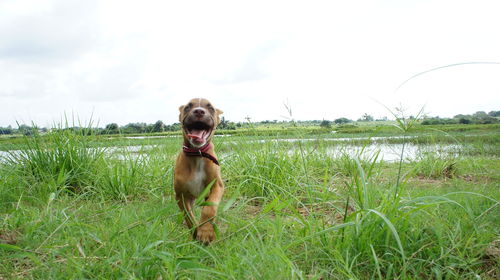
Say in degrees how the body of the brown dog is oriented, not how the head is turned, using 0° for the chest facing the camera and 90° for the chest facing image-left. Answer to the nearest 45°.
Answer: approximately 0°
